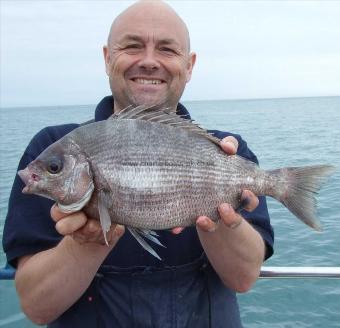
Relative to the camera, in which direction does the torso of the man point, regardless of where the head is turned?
toward the camera

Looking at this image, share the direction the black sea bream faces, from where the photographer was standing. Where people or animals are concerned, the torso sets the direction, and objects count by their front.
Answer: facing to the left of the viewer

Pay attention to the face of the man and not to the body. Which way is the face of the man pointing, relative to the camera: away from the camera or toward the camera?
toward the camera
